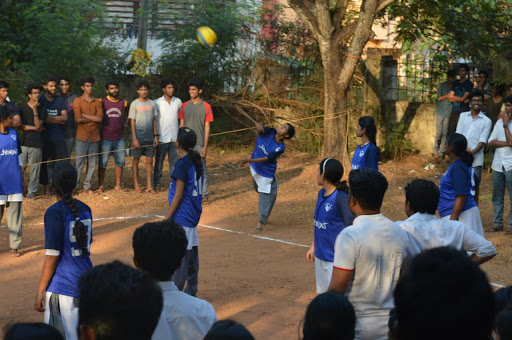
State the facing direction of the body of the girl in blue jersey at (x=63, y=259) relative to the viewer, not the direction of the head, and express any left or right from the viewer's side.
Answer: facing away from the viewer and to the left of the viewer

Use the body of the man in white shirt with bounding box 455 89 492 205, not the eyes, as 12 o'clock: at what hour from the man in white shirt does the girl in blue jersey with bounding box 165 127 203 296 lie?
The girl in blue jersey is roughly at 1 o'clock from the man in white shirt.

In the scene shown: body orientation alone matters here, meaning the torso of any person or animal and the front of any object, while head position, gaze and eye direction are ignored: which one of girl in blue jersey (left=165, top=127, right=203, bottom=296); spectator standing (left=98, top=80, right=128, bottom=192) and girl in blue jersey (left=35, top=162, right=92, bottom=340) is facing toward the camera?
the spectator standing

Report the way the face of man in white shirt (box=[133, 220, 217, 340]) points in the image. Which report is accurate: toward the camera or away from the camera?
away from the camera

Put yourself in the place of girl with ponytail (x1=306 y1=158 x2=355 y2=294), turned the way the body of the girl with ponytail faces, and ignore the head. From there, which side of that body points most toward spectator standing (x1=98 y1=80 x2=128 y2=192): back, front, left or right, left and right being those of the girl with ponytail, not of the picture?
right

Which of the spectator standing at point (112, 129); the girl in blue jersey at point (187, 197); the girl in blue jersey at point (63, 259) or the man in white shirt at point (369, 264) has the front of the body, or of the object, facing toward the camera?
the spectator standing

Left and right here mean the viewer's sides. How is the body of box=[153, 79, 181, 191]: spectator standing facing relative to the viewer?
facing the viewer and to the right of the viewer

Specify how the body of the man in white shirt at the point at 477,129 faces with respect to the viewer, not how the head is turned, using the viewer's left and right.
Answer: facing the viewer

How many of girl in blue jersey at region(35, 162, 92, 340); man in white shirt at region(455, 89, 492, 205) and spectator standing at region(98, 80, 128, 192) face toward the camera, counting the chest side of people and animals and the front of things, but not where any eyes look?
2

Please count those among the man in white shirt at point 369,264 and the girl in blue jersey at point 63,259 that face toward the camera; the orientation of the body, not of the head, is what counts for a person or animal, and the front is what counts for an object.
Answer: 0

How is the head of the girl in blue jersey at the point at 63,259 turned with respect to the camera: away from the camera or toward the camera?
away from the camera

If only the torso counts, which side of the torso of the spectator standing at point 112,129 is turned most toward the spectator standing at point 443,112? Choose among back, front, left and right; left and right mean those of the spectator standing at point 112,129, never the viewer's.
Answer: left

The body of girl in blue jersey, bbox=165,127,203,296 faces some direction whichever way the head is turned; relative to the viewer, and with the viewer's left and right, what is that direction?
facing away from the viewer and to the left of the viewer

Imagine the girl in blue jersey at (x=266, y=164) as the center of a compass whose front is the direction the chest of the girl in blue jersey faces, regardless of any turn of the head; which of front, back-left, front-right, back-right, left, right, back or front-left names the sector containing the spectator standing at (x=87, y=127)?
right

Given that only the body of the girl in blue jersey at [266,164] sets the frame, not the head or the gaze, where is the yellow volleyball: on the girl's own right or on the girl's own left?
on the girl's own right

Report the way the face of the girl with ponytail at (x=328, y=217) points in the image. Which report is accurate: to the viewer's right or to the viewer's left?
to the viewer's left
